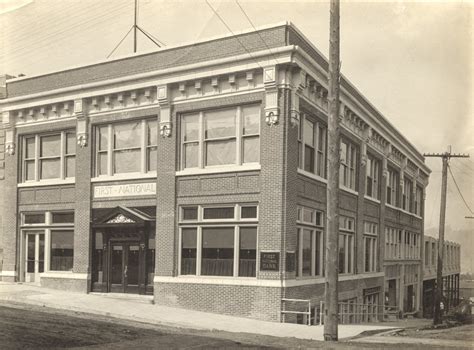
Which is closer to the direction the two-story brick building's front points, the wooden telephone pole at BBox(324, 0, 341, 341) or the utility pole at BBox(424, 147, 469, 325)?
the wooden telephone pole

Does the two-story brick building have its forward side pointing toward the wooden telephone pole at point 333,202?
no

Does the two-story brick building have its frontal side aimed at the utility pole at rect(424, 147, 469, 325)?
no

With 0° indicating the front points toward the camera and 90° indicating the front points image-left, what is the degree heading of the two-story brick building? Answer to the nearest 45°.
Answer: approximately 45°
